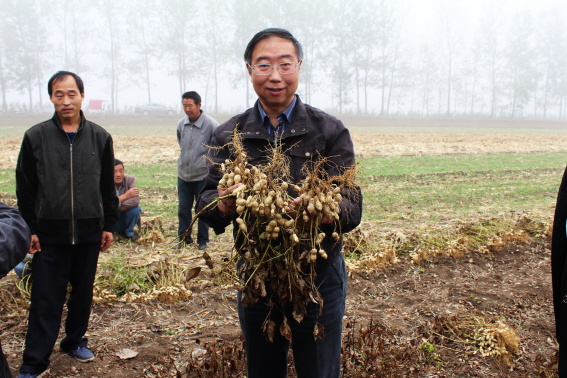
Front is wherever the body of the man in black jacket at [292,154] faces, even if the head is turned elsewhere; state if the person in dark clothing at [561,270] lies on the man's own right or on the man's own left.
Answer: on the man's own left

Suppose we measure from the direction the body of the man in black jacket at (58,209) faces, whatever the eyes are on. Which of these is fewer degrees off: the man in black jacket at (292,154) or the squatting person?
the man in black jacket

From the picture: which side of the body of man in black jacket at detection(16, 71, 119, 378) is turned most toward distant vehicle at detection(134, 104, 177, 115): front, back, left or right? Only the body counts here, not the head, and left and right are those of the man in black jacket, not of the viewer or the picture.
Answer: back

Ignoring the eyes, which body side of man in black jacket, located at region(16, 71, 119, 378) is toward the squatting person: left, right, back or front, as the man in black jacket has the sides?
back

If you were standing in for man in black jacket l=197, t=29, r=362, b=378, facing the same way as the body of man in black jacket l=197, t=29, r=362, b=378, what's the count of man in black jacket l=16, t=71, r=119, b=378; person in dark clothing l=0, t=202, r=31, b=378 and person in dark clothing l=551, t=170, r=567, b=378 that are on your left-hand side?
1

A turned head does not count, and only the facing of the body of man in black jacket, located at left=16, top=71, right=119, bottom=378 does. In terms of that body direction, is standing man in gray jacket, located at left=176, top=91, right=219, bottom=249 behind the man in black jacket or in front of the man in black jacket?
behind

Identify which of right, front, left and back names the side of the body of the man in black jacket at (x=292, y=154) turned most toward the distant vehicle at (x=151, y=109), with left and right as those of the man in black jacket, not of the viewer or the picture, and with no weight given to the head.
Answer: back

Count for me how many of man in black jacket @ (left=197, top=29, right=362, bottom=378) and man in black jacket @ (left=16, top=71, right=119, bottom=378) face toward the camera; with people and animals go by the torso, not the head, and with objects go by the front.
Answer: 2

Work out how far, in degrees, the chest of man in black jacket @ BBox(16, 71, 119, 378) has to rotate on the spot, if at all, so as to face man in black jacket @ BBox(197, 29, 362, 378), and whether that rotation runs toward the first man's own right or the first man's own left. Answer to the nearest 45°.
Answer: approximately 45° to the first man's own left

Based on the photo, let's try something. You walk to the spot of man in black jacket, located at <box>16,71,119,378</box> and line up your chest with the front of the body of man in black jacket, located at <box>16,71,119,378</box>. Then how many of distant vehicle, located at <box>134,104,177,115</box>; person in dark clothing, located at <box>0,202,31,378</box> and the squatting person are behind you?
2

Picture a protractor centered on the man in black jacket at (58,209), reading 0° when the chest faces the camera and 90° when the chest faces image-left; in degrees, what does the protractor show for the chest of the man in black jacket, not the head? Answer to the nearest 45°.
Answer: approximately 0°
